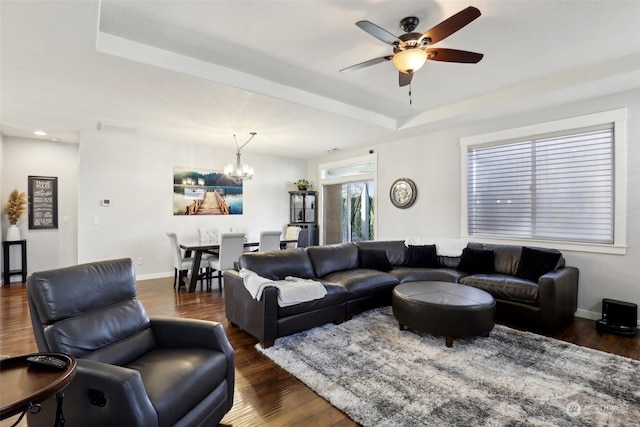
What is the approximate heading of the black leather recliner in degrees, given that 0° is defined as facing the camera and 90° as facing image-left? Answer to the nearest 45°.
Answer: approximately 315°

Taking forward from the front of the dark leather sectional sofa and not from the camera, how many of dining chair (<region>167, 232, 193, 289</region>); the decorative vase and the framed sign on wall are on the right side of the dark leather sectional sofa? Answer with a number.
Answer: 3

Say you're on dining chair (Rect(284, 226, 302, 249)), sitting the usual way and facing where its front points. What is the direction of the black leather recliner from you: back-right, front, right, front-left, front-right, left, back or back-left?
front-left

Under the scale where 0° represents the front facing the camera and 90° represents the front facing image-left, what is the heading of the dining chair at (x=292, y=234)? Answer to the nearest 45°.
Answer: approximately 45°

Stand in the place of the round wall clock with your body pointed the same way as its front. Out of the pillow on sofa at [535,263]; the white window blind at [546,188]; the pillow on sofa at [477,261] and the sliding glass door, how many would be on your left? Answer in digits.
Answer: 3

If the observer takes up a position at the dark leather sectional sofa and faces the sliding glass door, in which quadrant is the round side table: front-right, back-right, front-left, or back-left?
back-left

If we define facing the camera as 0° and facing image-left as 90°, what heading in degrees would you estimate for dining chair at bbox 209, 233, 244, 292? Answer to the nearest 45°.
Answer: approximately 135°

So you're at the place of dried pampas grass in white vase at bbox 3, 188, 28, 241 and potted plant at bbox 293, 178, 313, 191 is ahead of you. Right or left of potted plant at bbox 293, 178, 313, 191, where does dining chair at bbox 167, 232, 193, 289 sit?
right

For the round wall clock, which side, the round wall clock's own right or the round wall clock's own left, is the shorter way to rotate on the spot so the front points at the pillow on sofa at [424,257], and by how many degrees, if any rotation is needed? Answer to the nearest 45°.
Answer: approximately 45° to the round wall clock's own left

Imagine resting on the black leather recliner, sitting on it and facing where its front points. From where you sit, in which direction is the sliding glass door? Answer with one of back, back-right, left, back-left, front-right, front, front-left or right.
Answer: left

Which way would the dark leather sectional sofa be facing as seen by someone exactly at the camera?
facing the viewer

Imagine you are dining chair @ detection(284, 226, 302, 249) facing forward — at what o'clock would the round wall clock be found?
The round wall clock is roughly at 8 o'clock from the dining chair.

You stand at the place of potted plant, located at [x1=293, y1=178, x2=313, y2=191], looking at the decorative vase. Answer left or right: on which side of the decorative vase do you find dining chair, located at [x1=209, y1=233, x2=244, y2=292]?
left

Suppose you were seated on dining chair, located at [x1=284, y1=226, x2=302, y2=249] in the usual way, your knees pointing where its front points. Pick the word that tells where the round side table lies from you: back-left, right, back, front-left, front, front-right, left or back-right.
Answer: front-left

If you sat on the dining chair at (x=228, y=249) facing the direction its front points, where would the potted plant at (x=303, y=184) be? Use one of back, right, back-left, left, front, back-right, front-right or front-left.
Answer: right
